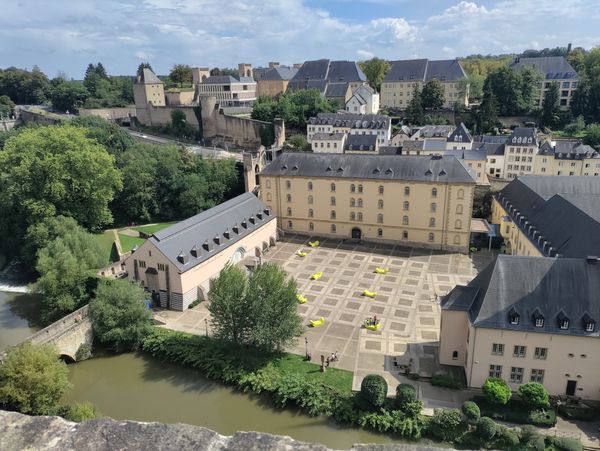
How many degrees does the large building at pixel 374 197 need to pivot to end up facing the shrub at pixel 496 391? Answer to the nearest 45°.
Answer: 0° — it already faces it

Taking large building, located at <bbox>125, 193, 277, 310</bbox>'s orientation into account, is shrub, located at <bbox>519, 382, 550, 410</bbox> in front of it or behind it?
in front

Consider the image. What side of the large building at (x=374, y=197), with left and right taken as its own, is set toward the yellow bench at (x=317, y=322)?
front

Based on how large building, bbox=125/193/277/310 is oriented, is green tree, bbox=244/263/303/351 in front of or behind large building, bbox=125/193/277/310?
in front

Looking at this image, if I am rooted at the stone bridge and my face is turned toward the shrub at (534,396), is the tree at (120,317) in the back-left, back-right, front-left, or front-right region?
front-left

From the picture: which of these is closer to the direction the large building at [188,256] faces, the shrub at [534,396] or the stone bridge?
the shrub

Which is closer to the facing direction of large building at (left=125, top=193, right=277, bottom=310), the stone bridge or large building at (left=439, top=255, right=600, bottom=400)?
the large building

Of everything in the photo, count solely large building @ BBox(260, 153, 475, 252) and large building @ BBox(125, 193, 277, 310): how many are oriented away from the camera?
0

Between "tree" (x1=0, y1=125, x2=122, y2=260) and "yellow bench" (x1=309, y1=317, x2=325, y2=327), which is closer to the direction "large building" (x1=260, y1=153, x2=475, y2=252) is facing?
the yellow bench

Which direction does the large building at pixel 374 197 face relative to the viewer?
toward the camera

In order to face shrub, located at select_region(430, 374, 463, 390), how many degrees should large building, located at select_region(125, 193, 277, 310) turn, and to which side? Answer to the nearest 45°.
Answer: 0° — it already faces it

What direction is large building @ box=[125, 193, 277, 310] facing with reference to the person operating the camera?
facing the viewer and to the right of the viewer
